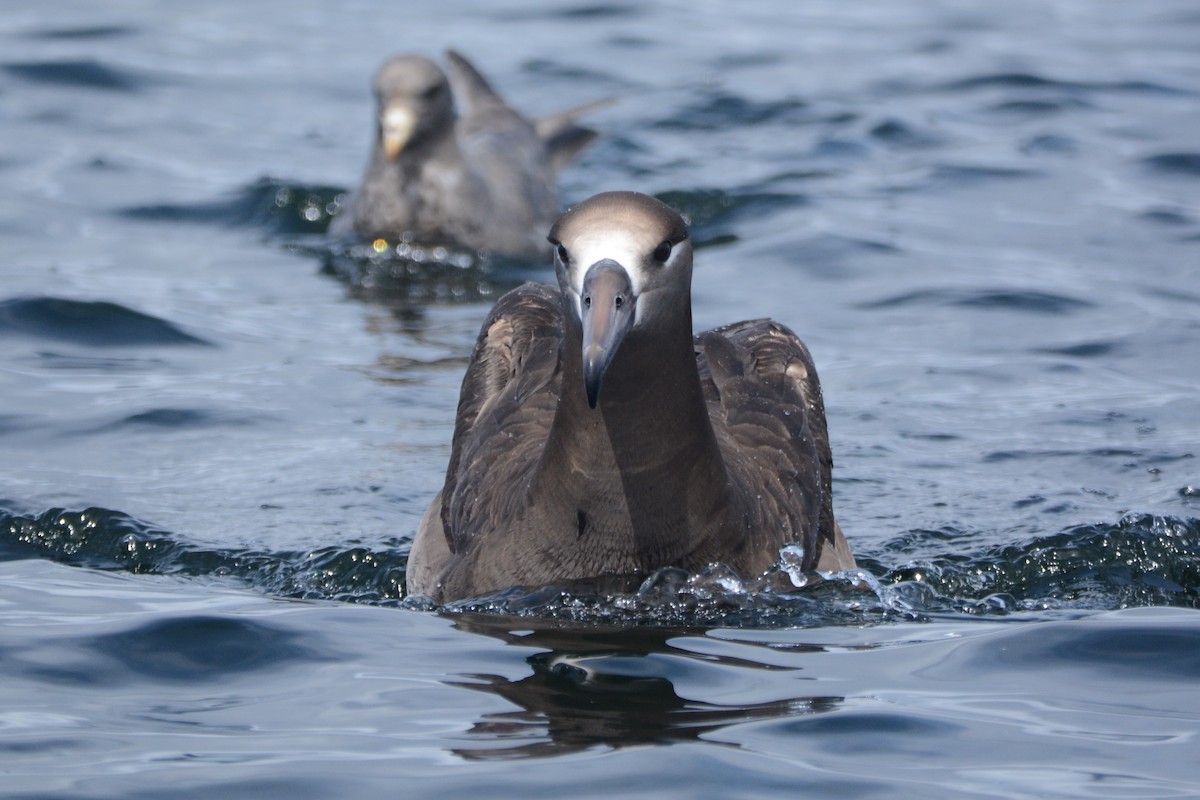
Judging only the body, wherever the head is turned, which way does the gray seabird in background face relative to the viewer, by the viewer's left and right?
facing the viewer and to the left of the viewer

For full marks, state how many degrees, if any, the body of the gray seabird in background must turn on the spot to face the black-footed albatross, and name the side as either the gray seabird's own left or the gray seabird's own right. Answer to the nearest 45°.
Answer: approximately 45° to the gray seabird's own left

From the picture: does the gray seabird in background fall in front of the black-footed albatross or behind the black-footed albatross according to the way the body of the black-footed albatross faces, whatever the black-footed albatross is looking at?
behind

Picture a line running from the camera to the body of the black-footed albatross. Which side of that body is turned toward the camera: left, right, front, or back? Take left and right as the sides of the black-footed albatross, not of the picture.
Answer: front

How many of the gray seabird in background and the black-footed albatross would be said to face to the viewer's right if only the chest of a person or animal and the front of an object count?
0
